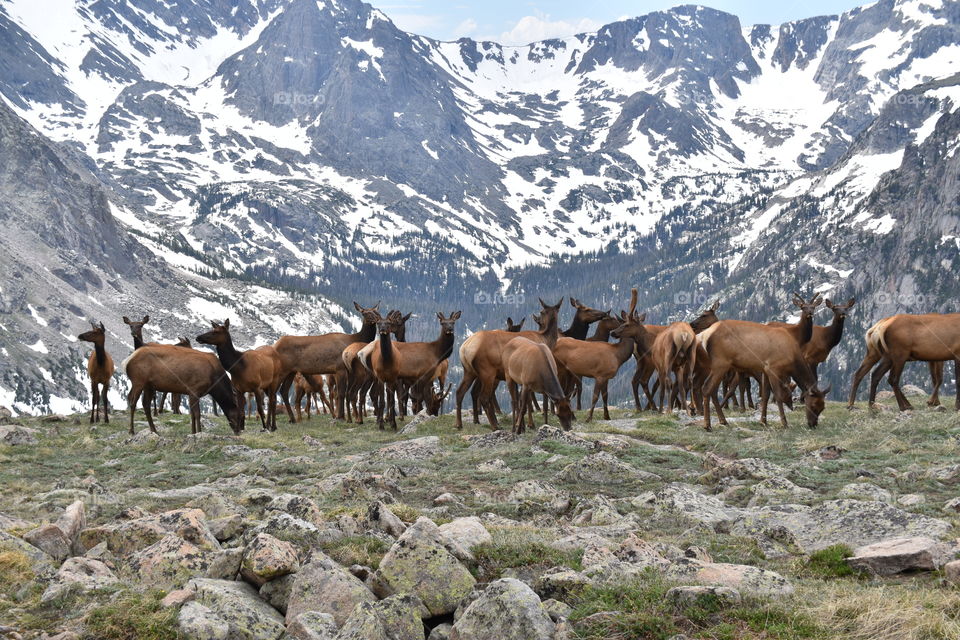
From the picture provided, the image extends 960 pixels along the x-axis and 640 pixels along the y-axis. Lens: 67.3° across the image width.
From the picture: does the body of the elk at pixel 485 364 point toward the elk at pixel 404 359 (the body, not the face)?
no

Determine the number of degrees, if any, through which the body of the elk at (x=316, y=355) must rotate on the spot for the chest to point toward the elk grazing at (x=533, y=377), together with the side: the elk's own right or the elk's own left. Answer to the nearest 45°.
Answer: approximately 45° to the elk's own right

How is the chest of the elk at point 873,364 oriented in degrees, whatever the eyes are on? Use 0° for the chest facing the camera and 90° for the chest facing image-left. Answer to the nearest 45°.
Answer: approximately 270°

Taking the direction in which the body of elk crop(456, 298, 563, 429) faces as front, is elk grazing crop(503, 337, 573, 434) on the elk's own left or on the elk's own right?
on the elk's own right

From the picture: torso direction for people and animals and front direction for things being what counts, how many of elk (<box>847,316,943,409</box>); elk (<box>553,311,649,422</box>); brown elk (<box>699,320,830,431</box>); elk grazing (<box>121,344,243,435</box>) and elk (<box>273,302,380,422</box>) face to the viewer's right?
5

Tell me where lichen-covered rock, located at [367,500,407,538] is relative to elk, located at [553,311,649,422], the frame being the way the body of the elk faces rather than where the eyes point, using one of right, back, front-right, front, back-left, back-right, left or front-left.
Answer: right

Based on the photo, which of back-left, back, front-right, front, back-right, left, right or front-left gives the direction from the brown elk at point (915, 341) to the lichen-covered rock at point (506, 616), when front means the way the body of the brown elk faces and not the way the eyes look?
right

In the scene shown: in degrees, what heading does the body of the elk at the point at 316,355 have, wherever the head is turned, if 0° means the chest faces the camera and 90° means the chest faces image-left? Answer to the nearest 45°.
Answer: approximately 270°

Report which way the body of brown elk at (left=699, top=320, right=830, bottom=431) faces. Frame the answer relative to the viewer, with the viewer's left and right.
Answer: facing to the right of the viewer

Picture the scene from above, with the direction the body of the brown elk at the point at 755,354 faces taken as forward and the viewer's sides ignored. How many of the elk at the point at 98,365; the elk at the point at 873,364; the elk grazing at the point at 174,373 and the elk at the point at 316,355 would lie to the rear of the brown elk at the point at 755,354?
3

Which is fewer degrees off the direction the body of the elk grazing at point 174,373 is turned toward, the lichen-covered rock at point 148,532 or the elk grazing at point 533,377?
the elk grazing

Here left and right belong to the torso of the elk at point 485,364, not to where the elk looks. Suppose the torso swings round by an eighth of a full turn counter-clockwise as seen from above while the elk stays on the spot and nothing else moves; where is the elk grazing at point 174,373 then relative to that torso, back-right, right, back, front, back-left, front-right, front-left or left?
left

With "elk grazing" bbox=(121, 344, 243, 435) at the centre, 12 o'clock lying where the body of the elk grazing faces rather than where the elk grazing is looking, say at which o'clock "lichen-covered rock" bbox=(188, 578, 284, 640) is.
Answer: The lichen-covered rock is roughly at 3 o'clock from the elk grazing.

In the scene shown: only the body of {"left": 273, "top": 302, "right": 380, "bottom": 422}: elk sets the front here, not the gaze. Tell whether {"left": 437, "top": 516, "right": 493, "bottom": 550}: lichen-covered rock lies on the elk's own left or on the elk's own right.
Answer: on the elk's own right

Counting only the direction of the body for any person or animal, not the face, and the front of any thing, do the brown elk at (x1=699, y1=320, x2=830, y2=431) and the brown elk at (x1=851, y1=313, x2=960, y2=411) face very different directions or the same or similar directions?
same or similar directions

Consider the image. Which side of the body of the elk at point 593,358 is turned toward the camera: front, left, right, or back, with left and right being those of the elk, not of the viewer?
right
